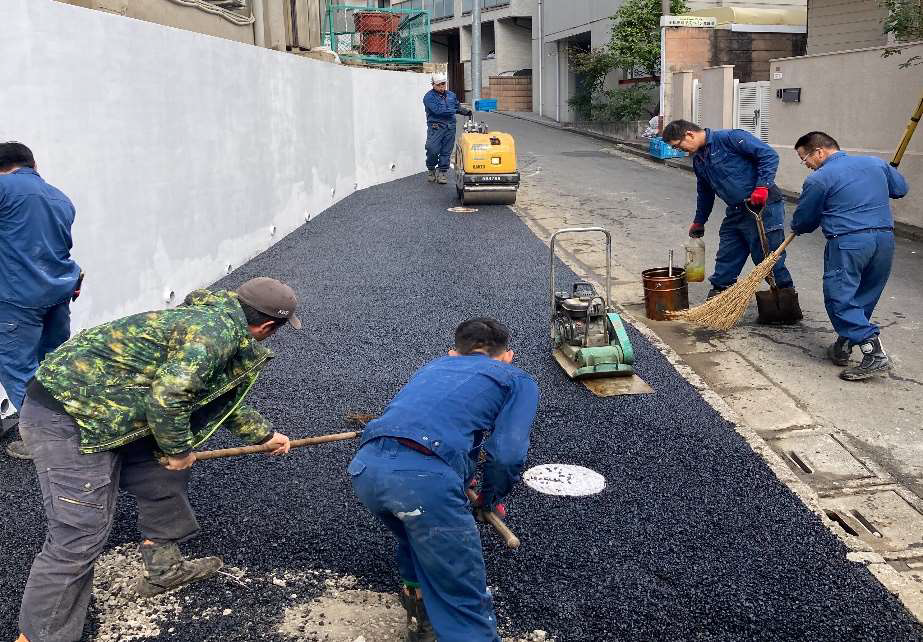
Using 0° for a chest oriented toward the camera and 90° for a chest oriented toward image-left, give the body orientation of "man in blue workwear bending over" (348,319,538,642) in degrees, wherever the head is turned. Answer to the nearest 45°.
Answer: approximately 225°

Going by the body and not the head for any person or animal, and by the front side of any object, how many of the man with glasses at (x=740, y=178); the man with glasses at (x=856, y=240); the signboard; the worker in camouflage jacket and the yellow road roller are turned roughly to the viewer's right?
1

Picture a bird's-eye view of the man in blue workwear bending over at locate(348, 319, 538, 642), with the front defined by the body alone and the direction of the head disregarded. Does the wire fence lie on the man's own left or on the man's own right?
on the man's own left

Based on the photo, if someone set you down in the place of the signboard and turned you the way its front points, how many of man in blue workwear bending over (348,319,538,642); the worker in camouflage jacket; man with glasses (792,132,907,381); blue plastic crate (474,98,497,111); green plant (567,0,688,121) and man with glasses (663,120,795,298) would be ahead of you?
4

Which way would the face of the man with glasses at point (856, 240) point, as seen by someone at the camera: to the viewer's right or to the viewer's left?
to the viewer's left

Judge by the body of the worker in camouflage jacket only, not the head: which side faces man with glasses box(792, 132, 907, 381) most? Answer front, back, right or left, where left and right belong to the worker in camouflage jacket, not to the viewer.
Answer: front

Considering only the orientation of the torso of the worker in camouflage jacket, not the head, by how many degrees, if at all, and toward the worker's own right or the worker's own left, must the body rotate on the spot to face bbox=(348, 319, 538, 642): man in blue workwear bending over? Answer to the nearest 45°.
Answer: approximately 45° to the worker's own right

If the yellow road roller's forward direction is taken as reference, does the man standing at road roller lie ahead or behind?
behind

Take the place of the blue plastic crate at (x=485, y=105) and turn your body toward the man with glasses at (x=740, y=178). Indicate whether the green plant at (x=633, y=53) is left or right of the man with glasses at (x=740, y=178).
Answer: left

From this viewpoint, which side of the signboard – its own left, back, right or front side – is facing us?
front

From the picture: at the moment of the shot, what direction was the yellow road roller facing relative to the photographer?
facing the viewer

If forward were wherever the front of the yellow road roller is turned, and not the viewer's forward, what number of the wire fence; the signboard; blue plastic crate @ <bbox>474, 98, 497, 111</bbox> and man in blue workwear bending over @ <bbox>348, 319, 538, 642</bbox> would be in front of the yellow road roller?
1

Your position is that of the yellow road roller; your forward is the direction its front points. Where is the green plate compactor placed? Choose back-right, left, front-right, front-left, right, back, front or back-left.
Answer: front

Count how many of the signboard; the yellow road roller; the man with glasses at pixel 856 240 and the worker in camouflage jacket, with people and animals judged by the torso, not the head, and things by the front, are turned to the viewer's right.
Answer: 1

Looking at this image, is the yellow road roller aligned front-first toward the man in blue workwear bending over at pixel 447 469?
yes

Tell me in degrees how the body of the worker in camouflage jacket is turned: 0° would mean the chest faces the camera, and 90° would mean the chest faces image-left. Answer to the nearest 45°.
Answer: approximately 270°

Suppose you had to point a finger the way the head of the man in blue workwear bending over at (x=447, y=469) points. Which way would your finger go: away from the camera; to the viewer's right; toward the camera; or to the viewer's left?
away from the camera

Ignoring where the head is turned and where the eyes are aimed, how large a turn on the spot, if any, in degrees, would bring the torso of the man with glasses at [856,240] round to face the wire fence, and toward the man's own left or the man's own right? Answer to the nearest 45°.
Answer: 0° — they already face it

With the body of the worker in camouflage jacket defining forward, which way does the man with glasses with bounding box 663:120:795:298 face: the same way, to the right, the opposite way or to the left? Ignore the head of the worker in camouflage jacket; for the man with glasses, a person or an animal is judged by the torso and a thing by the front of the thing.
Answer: the opposite way
